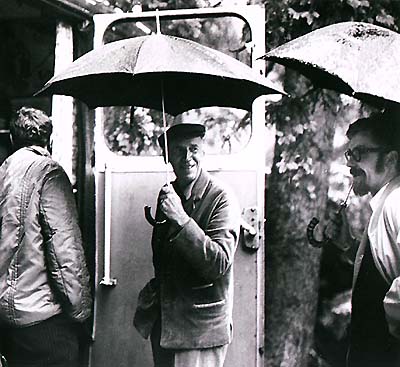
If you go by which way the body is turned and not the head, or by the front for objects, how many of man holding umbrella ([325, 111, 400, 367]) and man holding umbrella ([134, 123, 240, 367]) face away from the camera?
0

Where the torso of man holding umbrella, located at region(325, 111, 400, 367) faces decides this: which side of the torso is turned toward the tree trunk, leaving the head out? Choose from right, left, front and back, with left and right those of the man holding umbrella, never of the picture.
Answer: right

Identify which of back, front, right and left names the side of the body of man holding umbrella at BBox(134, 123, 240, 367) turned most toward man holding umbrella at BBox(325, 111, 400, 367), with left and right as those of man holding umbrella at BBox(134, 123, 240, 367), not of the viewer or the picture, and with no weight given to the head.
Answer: left

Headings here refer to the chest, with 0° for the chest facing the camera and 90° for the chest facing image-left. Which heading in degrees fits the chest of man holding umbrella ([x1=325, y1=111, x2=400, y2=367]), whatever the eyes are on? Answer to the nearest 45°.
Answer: approximately 90°

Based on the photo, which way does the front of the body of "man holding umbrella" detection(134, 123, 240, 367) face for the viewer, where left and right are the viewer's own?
facing the viewer and to the left of the viewer

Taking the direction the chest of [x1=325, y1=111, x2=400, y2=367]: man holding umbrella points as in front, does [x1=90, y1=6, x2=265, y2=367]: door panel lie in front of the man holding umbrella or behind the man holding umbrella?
in front
